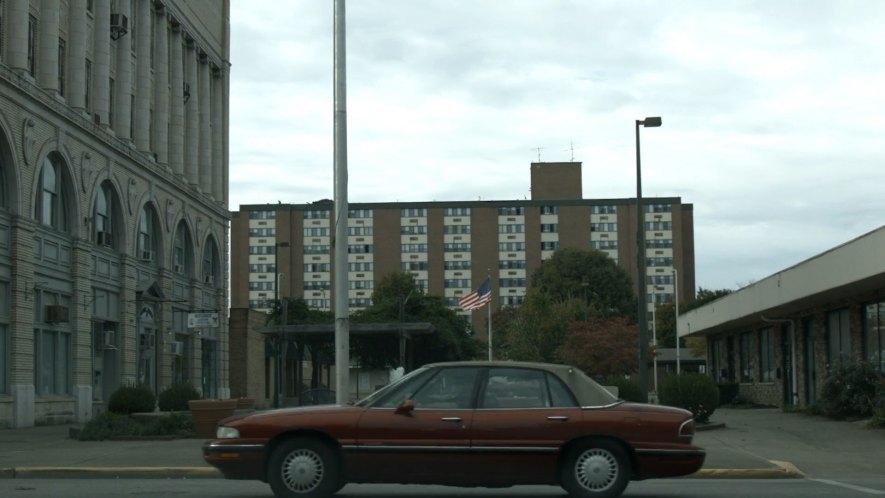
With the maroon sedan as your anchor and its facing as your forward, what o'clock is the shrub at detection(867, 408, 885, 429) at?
The shrub is roughly at 4 o'clock from the maroon sedan.

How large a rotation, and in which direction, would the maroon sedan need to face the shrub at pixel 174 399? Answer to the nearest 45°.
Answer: approximately 90° to its right

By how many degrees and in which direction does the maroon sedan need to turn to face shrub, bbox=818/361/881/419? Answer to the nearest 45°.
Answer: approximately 135° to its right

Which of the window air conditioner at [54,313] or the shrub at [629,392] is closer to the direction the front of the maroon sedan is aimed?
the window air conditioner

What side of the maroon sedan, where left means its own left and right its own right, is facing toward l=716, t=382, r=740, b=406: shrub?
right

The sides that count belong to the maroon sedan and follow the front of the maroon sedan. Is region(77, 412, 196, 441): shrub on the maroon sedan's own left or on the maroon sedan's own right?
on the maroon sedan's own right

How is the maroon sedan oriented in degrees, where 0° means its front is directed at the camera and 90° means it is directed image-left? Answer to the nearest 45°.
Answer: approximately 90°
